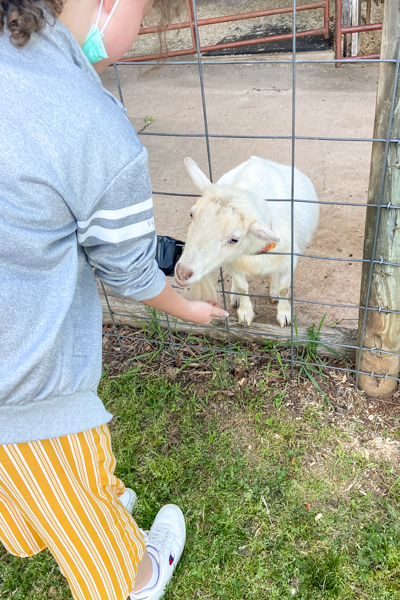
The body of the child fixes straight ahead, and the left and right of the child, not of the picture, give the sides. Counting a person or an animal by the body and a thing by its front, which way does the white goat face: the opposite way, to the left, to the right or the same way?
the opposite way

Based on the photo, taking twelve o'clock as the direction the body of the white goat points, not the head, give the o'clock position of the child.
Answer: The child is roughly at 11 o'clock from the white goat.

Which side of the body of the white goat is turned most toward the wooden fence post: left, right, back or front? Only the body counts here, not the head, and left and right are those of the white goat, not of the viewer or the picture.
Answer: left

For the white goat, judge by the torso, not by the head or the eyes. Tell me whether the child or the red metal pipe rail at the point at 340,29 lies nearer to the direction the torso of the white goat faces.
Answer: the child

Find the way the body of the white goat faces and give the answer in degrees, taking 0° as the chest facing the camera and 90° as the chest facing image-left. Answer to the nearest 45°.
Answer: approximately 45°

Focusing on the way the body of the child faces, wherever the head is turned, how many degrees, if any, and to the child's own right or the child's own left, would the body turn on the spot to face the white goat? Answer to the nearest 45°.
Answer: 0° — they already face it

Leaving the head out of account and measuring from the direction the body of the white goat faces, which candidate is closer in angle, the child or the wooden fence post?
the child

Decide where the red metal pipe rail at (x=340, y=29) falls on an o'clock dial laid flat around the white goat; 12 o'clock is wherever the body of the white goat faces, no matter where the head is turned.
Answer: The red metal pipe rail is roughly at 5 o'clock from the white goat.

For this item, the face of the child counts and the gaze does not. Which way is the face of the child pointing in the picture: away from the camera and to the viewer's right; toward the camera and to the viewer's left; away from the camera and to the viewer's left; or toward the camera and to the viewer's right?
away from the camera and to the viewer's right

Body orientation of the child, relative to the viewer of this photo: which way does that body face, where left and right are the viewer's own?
facing away from the viewer and to the right of the viewer

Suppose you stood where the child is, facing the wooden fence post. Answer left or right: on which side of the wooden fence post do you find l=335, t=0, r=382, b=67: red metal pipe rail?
left
